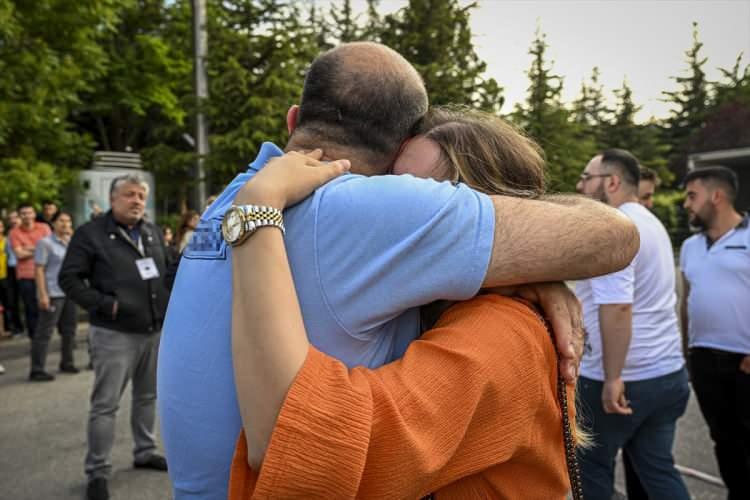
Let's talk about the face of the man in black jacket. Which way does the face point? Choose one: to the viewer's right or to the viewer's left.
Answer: to the viewer's right

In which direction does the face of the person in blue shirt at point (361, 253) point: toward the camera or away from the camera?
away from the camera

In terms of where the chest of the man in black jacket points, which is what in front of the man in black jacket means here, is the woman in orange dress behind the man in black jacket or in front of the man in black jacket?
in front

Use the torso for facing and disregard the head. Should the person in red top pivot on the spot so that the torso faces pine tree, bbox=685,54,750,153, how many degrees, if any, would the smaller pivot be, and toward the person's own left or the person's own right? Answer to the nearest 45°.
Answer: approximately 90° to the person's own left

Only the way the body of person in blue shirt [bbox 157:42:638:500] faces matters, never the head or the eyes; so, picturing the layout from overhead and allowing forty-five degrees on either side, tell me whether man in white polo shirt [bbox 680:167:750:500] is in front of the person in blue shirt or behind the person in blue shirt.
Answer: in front

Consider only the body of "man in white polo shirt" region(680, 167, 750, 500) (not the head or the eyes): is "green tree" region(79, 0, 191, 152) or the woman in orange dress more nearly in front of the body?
the woman in orange dress

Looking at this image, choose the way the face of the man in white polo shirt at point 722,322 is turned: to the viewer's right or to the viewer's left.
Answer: to the viewer's left

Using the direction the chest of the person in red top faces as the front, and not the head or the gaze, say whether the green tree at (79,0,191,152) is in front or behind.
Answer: behind
